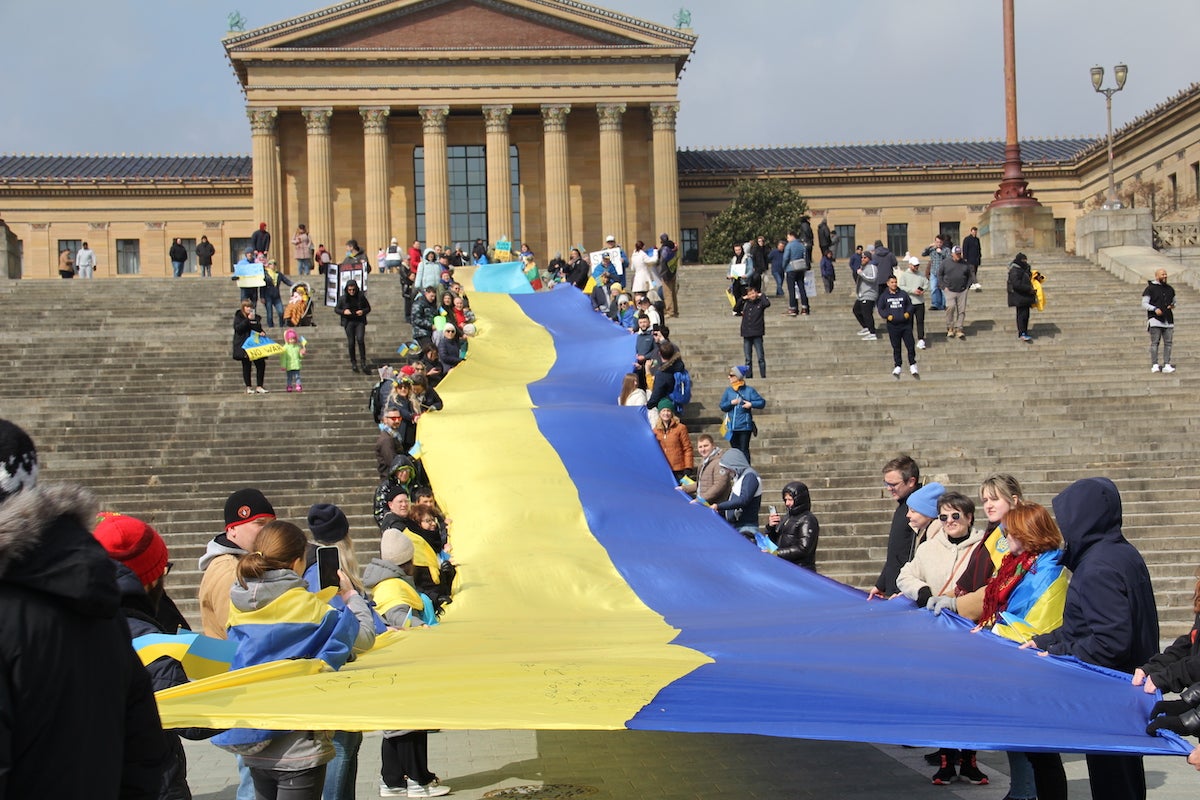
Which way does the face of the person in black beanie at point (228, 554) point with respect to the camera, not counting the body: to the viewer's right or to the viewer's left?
to the viewer's right

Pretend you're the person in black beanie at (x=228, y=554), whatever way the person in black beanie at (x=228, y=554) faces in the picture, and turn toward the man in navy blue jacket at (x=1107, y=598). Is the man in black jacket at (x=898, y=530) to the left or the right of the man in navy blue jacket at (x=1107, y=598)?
left

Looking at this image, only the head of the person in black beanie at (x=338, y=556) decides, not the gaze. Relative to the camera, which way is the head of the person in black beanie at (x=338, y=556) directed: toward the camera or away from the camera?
away from the camera

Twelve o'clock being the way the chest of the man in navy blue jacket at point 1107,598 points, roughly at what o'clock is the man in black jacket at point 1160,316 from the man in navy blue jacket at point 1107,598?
the man in black jacket at point 1160,316 is roughly at 3 o'clock from the man in navy blue jacket at point 1107,598.

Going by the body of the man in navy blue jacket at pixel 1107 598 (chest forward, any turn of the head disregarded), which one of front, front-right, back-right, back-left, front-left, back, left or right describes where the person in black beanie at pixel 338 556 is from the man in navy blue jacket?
front

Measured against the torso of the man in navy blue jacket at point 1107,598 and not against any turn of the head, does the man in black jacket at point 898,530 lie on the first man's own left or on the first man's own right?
on the first man's own right

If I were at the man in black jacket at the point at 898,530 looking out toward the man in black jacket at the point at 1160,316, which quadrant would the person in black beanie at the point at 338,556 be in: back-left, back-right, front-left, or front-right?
back-left
